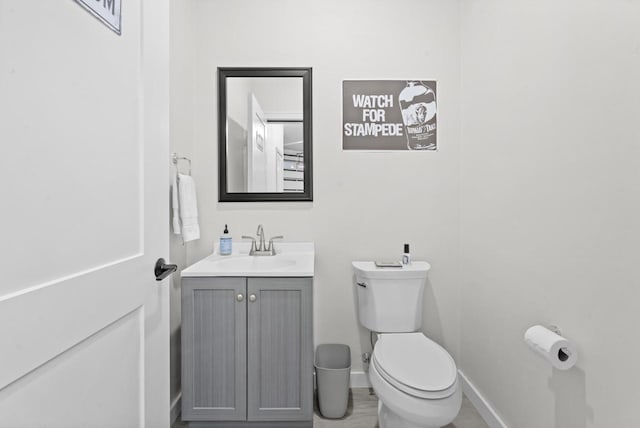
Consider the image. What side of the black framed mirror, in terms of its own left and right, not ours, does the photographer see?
front

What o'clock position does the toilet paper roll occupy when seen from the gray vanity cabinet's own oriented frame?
The toilet paper roll is roughly at 10 o'clock from the gray vanity cabinet.

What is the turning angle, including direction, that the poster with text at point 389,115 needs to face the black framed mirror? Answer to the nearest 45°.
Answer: approximately 90° to its right

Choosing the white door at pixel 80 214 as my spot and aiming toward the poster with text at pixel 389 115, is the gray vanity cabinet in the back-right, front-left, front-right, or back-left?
front-left

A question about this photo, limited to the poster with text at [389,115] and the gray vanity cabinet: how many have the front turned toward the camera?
2

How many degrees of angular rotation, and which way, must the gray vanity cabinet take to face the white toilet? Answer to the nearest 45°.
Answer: approximately 90° to its left

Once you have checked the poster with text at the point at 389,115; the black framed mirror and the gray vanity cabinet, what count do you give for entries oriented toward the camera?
3

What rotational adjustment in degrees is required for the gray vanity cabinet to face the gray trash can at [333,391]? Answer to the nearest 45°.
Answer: approximately 90° to its left

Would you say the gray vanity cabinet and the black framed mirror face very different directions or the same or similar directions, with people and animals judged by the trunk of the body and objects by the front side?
same or similar directions
